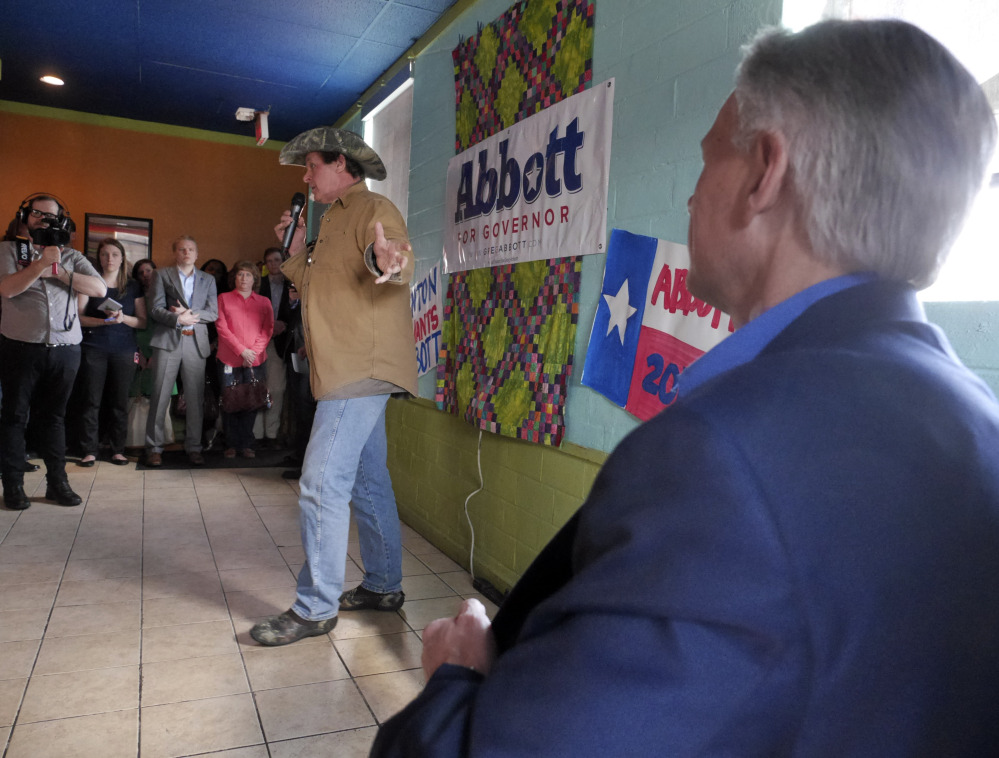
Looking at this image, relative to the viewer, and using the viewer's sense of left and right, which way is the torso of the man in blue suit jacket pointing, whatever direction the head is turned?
facing away from the viewer and to the left of the viewer

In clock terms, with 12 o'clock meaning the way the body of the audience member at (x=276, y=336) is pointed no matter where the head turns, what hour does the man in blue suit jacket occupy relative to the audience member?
The man in blue suit jacket is roughly at 12 o'clock from the audience member.

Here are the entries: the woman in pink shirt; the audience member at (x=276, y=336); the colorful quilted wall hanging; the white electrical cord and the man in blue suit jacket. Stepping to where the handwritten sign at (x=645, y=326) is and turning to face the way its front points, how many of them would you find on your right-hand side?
4

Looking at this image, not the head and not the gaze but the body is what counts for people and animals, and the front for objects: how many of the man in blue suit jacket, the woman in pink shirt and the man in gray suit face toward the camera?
2

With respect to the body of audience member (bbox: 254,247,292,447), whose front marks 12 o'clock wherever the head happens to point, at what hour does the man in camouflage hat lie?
The man in camouflage hat is roughly at 12 o'clock from the audience member.

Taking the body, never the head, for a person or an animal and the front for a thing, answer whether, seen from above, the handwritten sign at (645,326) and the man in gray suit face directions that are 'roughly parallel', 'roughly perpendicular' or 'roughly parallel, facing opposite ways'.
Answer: roughly perpendicular

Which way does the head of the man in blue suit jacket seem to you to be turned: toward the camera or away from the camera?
away from the camera

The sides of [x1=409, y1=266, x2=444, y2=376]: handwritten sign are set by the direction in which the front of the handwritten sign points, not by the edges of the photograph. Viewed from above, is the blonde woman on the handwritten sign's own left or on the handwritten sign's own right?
on the handwritten sign's own right

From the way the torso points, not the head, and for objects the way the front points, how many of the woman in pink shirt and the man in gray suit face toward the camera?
2
